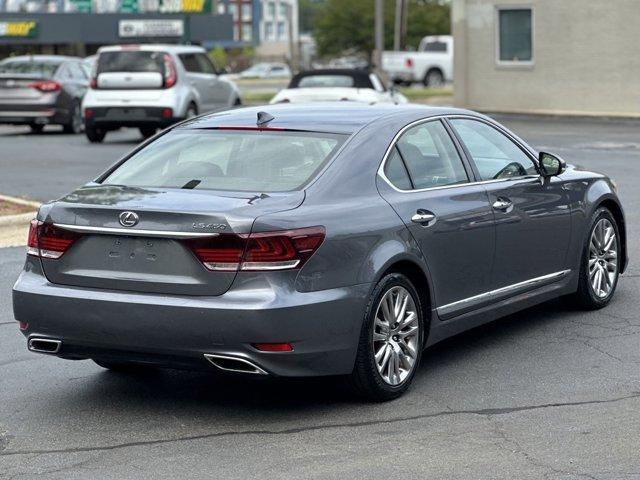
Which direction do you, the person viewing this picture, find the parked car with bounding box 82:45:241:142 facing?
facing away from the viewer and to the right of the viewer

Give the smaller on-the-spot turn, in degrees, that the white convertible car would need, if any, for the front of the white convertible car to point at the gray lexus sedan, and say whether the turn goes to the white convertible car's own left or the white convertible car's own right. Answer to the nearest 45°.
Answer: approximately 135° to the white convertible car's own right

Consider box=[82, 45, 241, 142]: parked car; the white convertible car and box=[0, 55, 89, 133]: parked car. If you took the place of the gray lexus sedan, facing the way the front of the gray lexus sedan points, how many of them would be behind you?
0

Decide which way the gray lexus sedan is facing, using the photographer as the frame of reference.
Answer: facing away from the viewer and to the right of the viewer

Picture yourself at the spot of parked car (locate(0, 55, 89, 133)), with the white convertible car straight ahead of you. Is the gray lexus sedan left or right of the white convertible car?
right

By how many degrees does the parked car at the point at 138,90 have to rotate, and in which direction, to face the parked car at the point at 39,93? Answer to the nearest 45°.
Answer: approximately 90° to its left

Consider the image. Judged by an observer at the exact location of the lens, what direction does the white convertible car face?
facing away from the viewer and to the right of the viewer

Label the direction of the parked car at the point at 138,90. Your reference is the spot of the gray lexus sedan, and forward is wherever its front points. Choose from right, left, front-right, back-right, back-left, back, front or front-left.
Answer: front-left

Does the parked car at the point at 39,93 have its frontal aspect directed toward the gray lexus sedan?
no

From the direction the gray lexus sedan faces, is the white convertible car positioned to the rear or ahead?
ahead

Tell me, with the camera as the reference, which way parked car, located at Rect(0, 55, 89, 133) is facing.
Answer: facing away from the viewer and to the right of the viewer

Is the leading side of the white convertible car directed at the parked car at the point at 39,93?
no

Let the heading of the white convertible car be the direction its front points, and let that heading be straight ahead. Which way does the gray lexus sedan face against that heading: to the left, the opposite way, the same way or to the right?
the same way

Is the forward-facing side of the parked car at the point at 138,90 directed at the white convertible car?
no

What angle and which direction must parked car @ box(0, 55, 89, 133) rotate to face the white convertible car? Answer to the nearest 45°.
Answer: approximately 90° to its right

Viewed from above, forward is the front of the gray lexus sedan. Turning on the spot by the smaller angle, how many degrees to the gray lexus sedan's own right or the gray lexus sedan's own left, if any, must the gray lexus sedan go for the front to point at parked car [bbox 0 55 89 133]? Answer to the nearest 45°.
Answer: approximately 45° to the gray lexus sedan's own left

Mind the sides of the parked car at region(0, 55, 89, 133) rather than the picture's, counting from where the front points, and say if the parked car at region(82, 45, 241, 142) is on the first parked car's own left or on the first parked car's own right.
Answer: on the first parked car's own right
